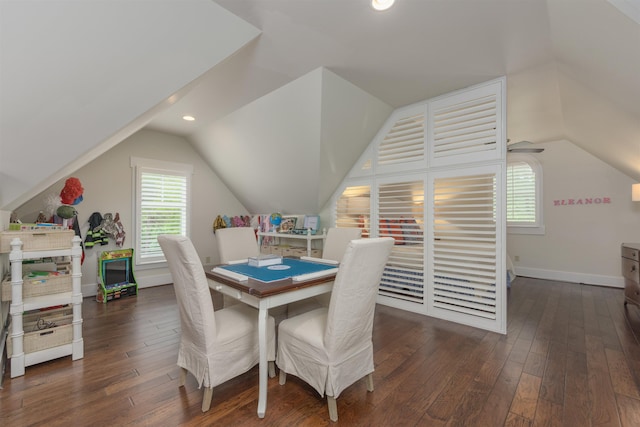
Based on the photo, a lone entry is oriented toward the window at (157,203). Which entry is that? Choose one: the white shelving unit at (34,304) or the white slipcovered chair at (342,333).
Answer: the white slipcovered chair

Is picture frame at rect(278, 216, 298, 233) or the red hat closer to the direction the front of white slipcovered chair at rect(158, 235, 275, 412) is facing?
the picture frame

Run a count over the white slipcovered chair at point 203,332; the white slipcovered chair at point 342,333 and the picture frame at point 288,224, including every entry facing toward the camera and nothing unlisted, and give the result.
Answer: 1

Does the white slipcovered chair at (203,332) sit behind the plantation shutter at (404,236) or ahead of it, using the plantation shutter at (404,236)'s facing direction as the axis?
ahead

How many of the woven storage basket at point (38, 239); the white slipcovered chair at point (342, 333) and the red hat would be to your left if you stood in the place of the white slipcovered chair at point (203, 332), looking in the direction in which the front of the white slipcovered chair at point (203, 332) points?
2

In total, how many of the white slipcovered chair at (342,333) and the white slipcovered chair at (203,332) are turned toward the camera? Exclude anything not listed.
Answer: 0

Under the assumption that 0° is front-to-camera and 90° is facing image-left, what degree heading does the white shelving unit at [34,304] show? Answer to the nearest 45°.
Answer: approximately 315°

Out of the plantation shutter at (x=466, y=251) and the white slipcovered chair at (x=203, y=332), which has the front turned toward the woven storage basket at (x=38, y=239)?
the plantation shutter

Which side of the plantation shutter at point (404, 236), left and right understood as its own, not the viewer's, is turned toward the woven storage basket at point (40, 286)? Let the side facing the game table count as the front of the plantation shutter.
front

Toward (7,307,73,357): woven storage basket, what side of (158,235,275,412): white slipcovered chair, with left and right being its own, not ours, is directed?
left

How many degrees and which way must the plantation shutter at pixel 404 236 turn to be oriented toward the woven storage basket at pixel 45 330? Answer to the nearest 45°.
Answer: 0° — it already faces it

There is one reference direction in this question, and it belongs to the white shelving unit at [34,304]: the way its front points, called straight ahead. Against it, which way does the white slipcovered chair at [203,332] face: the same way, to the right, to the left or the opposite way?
to the left
